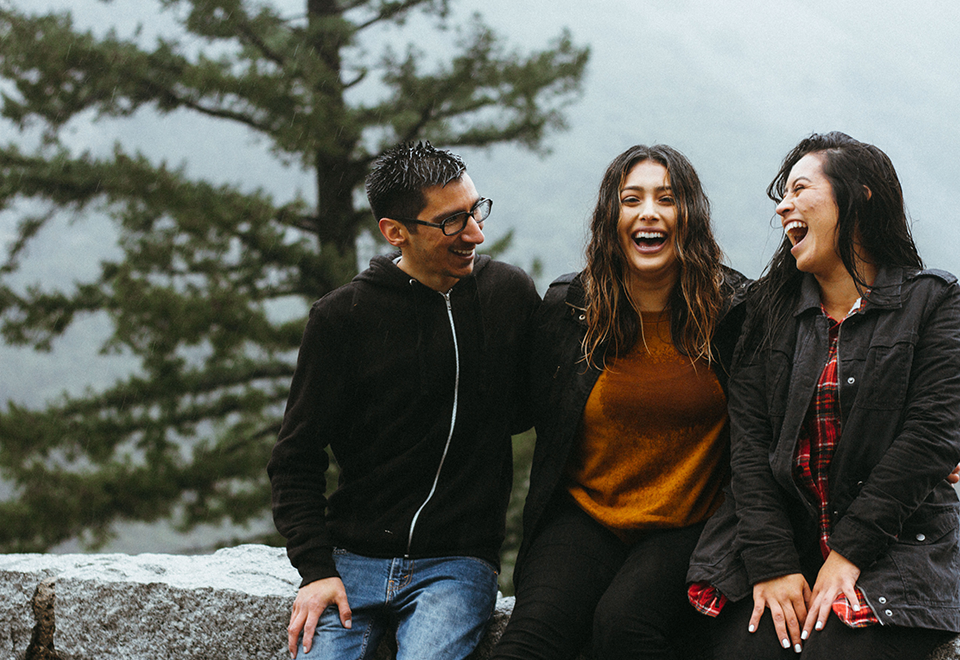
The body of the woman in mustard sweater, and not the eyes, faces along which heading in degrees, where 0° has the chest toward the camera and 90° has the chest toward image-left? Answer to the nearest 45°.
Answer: approximately 0°

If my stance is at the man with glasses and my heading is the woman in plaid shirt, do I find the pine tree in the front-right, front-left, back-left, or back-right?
back-left

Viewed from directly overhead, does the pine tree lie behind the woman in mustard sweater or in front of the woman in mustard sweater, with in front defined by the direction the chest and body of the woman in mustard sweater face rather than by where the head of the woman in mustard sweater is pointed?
behind
